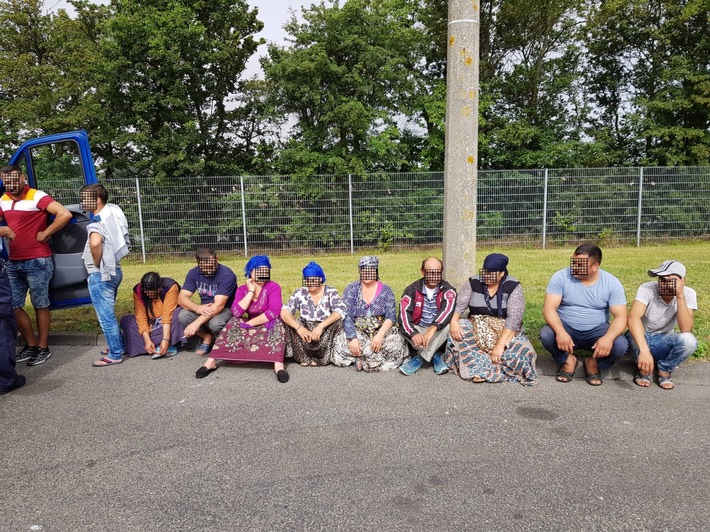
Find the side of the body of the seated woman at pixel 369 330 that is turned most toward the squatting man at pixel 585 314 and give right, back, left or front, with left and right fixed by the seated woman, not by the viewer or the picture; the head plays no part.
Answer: left

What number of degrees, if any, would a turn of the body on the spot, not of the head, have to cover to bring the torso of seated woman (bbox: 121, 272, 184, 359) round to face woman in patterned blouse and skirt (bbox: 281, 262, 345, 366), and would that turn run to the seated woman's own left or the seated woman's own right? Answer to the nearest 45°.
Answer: approximately 45° to the seated woman's own left

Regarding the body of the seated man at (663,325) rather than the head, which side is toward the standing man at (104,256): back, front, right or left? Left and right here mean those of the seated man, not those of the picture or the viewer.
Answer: right

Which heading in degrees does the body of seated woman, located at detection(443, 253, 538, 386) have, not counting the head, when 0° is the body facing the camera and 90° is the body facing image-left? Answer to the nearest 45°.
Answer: approximately 0°

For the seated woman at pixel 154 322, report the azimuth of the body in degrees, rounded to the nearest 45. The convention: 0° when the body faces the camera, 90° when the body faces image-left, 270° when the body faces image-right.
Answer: approximately 0°

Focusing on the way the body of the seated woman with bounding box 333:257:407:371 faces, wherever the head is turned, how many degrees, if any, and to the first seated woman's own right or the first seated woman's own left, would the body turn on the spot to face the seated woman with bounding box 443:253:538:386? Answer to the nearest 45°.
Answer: approximately 90° to the first seated woman's own left

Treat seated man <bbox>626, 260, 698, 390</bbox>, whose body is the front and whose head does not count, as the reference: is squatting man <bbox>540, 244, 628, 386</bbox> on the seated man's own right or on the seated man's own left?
on the seated man's own right

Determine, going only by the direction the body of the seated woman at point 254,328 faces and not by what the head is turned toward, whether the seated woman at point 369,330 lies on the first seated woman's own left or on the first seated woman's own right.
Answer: on the first seated woman's own left
